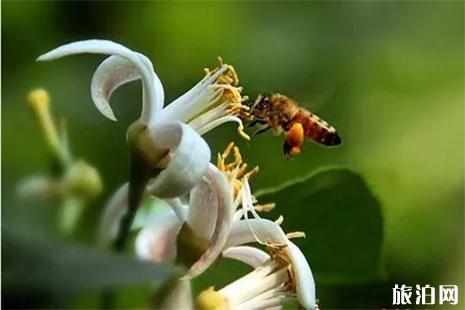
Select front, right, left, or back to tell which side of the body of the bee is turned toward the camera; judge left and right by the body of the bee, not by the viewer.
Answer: left
